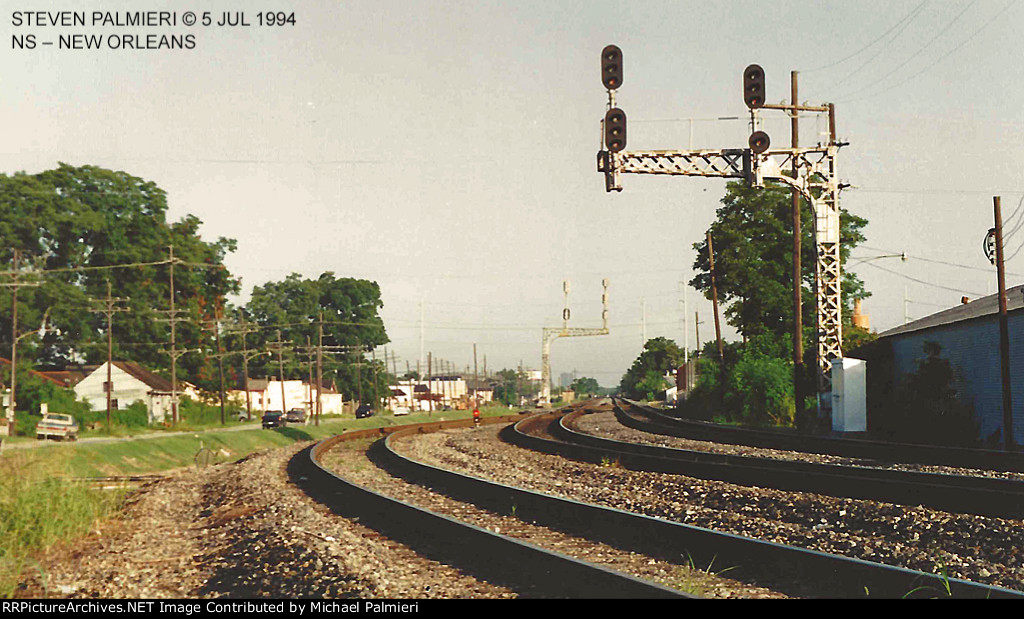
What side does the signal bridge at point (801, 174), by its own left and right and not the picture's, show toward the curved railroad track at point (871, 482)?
front

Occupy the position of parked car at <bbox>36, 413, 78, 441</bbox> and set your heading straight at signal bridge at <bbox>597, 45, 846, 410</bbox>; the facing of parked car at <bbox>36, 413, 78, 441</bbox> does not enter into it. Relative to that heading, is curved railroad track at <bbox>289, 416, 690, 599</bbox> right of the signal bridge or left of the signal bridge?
right

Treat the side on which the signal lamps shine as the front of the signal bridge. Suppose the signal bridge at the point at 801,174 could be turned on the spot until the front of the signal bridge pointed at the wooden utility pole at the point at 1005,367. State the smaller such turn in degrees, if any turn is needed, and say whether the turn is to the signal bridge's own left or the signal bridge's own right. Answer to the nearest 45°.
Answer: approximately 45° to the signal bridge's own left

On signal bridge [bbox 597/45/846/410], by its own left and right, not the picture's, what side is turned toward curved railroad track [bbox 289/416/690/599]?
front

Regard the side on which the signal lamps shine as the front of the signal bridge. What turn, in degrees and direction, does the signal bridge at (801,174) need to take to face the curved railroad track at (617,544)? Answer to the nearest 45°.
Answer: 0° — it already faces it

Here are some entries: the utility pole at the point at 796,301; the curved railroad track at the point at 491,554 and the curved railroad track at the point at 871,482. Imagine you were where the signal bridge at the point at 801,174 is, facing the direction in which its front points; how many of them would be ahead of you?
2

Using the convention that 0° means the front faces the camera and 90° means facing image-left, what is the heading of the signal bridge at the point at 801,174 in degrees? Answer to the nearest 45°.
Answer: approximately 0°

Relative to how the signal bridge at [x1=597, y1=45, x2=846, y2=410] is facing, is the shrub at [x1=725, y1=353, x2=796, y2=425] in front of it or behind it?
behind

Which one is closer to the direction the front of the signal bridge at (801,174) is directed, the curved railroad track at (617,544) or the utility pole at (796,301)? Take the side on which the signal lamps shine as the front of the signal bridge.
the curved railroad track
